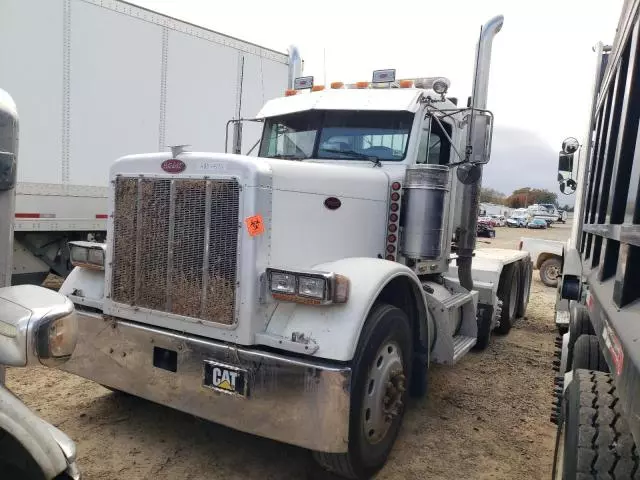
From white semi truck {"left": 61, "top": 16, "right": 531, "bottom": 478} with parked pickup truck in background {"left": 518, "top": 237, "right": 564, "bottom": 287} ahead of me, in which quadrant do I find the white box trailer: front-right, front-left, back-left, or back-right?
front-left

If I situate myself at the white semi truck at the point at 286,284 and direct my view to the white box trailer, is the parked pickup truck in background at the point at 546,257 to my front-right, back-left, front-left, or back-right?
front-right

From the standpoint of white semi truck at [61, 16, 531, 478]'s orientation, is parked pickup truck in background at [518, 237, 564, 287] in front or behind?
behind

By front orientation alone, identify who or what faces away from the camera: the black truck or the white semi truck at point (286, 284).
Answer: the black truck

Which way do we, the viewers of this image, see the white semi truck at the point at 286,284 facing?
facing the viewer and to the left of the viewer

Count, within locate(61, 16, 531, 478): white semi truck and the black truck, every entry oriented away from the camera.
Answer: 1

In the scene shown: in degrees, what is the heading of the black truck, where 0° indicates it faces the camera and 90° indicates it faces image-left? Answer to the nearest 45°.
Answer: approximately 180°

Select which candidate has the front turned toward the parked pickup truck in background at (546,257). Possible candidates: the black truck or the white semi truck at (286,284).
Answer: the black truck

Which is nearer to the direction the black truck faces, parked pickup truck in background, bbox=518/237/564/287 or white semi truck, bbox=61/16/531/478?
the parked pickup truck in background

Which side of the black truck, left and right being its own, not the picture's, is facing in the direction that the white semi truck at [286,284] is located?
left

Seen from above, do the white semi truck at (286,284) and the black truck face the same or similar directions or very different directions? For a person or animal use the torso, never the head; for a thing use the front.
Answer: very different directions

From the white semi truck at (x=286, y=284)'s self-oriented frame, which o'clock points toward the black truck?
The black truck is roughly at 9 o'clock from the white semi truck.

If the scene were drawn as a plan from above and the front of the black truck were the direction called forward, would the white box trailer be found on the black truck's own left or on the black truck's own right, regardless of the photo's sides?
on the black truck's own left

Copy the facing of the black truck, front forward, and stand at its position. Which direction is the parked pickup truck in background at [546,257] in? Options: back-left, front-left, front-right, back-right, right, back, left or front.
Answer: front

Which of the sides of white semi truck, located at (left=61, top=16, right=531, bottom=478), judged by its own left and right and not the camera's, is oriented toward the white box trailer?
right

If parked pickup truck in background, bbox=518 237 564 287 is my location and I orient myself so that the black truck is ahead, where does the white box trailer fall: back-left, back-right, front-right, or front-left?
front-right
